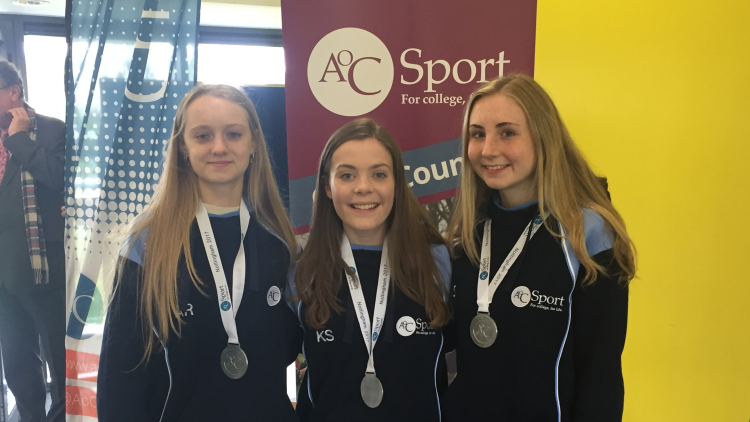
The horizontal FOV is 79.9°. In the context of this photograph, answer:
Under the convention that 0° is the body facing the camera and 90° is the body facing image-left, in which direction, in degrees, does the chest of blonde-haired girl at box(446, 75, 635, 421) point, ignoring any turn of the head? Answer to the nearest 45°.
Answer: approximately 45°

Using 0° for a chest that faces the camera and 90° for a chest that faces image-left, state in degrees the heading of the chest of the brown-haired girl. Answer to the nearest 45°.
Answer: approximately 0°

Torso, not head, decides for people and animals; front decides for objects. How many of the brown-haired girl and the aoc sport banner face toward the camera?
2

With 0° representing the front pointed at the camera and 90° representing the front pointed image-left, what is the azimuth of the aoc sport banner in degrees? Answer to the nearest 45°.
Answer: approximately 0°
